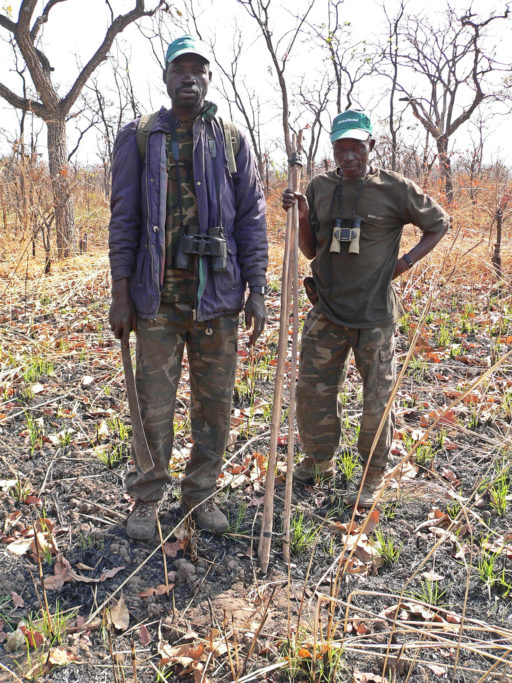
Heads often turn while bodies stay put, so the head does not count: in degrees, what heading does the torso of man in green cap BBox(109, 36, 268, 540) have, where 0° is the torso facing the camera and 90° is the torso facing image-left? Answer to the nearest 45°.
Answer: approximately 0°

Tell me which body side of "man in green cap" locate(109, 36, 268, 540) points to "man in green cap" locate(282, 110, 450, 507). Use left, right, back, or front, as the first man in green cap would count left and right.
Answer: left

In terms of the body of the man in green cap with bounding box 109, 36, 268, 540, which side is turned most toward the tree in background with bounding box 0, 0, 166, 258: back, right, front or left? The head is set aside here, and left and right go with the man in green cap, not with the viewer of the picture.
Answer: back
